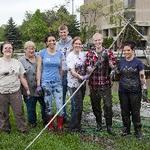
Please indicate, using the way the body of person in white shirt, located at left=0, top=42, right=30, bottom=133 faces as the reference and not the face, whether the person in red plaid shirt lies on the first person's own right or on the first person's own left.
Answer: on the first person's own left

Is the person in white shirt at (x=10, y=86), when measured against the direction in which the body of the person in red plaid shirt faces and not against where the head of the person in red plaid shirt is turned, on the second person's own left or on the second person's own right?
on the second person's own right

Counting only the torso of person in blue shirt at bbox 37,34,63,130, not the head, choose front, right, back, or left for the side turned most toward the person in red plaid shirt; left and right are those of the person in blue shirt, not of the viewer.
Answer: left

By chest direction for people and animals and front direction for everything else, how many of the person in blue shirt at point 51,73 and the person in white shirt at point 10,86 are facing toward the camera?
2

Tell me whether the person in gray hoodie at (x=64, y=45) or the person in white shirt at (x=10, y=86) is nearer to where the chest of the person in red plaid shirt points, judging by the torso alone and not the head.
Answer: the person in white shirt

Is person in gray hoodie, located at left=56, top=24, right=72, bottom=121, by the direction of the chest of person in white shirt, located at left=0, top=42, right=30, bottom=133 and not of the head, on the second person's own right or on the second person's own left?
on the second person's own left
